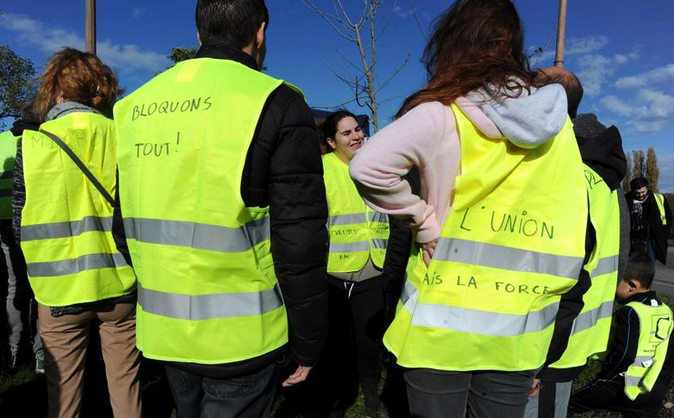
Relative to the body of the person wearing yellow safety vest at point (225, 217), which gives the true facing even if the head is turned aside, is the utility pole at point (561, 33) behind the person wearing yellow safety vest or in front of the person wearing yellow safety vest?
in front

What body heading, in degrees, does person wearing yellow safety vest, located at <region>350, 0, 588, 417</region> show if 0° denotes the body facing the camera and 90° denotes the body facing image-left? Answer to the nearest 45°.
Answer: approximately 135°

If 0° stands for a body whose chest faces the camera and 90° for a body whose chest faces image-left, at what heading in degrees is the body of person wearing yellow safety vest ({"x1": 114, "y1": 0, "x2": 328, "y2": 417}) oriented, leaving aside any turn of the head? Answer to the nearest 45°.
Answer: approximately 225°

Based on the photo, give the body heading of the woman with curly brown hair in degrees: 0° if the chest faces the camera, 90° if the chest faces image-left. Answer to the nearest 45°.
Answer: approximately 180°

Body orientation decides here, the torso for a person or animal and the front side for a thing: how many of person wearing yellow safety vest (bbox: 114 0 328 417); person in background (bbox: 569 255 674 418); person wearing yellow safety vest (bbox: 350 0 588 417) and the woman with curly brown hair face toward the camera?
0

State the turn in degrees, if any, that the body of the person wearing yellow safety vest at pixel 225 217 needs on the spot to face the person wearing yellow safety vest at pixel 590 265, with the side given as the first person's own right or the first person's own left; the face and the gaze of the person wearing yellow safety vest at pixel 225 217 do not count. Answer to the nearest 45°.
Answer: approximately 45° to the first person's own right

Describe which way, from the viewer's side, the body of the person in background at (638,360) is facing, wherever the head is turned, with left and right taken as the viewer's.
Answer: facing away from the viewer and to the left of the viewer

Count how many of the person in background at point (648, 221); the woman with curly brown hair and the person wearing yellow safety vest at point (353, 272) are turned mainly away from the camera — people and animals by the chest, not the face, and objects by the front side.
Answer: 1

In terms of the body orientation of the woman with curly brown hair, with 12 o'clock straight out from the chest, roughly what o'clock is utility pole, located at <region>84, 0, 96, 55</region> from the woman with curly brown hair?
The utility pole is roughly at 12 o'clock from the woman with curly brown hair.

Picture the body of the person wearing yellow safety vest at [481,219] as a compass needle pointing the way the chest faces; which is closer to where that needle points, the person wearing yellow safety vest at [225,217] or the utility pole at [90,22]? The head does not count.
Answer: the utility pole

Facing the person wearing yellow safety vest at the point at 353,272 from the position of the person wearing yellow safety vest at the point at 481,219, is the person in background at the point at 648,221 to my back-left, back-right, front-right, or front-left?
front-right

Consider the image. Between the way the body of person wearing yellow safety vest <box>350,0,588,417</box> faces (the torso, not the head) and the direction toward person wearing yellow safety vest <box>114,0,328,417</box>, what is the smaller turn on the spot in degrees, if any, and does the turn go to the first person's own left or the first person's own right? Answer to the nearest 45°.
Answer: approximately 45° to the first person's own left

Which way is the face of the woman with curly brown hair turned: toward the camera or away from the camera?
away from the camera

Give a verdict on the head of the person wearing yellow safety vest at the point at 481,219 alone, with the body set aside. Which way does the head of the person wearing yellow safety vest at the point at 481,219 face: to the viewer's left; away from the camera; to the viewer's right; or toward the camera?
away from the camera

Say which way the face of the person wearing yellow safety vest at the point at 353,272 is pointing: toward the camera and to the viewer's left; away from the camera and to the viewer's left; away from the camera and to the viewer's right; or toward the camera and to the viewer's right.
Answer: toward the camera and to the viewer's right
